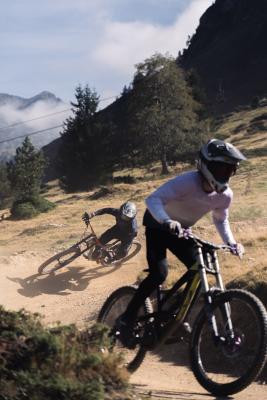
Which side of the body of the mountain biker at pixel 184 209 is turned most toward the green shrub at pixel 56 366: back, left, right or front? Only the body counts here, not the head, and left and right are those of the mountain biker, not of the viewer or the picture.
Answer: right

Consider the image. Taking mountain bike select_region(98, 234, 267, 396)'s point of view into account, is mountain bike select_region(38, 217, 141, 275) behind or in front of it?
behind

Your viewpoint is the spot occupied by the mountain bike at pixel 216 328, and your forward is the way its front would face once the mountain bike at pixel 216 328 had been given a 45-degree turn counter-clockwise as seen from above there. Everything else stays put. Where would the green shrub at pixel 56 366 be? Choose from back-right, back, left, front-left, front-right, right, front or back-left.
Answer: back-right

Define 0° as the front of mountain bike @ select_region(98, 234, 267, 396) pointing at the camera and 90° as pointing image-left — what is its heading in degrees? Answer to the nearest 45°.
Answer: approximately 315°

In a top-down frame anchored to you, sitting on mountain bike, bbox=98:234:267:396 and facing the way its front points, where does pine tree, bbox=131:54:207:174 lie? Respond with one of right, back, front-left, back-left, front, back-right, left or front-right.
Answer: back-left

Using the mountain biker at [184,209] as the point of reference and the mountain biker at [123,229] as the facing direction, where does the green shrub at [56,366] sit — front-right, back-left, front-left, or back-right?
back-left

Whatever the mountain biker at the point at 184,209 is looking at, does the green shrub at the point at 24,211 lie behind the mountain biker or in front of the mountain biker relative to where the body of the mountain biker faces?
behind

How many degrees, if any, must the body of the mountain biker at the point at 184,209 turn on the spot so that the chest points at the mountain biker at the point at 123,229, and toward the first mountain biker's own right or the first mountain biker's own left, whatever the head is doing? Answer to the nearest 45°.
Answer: approximately 135° to the first mountain biker's own left

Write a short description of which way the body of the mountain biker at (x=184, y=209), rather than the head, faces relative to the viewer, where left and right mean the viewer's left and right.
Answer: facing the viewer and to the right of the viewer

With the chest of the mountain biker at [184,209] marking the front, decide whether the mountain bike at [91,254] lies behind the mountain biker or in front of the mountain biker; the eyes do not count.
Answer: behind
